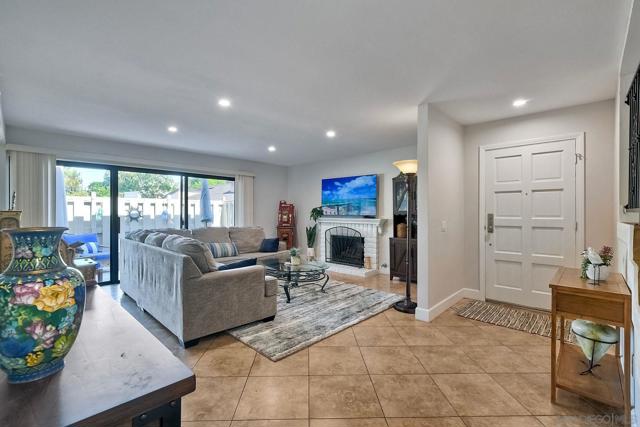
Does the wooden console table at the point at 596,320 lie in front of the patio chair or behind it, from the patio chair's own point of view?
in front

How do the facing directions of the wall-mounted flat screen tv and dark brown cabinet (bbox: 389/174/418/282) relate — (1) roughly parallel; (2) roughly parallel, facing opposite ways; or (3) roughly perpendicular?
roughly parallel

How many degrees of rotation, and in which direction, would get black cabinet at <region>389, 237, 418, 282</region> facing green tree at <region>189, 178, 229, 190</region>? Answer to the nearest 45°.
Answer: approximately 45° to its right

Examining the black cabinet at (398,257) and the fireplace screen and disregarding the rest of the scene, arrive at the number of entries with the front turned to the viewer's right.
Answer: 0

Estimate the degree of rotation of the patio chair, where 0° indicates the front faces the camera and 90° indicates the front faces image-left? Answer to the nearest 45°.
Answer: approximately 315°

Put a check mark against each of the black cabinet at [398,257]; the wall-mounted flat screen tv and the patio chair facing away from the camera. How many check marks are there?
0

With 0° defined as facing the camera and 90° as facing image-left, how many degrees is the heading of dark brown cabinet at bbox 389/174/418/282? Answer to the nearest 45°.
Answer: approximately 45°

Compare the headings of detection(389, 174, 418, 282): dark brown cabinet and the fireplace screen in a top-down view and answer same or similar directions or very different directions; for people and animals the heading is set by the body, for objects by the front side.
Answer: same or similar directions

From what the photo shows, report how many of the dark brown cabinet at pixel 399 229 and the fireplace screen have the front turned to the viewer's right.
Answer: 0

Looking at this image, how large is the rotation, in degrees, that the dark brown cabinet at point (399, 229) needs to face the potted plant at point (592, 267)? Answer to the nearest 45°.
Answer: approximately 90° to its left

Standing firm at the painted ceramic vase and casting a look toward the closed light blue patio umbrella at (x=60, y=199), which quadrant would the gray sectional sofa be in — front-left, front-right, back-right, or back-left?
front-right

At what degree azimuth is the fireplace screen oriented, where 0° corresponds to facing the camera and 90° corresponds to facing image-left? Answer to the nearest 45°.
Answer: approximately 45°

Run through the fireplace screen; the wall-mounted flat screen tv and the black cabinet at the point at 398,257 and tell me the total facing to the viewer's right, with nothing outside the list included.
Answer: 0

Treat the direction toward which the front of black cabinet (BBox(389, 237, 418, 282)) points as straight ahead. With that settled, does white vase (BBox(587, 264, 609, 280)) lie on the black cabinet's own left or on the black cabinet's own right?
on the black cabinet's own left

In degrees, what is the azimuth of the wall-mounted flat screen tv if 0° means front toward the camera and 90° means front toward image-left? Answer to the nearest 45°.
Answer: approximately 45°

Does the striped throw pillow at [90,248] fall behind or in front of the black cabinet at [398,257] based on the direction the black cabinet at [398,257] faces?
in front
